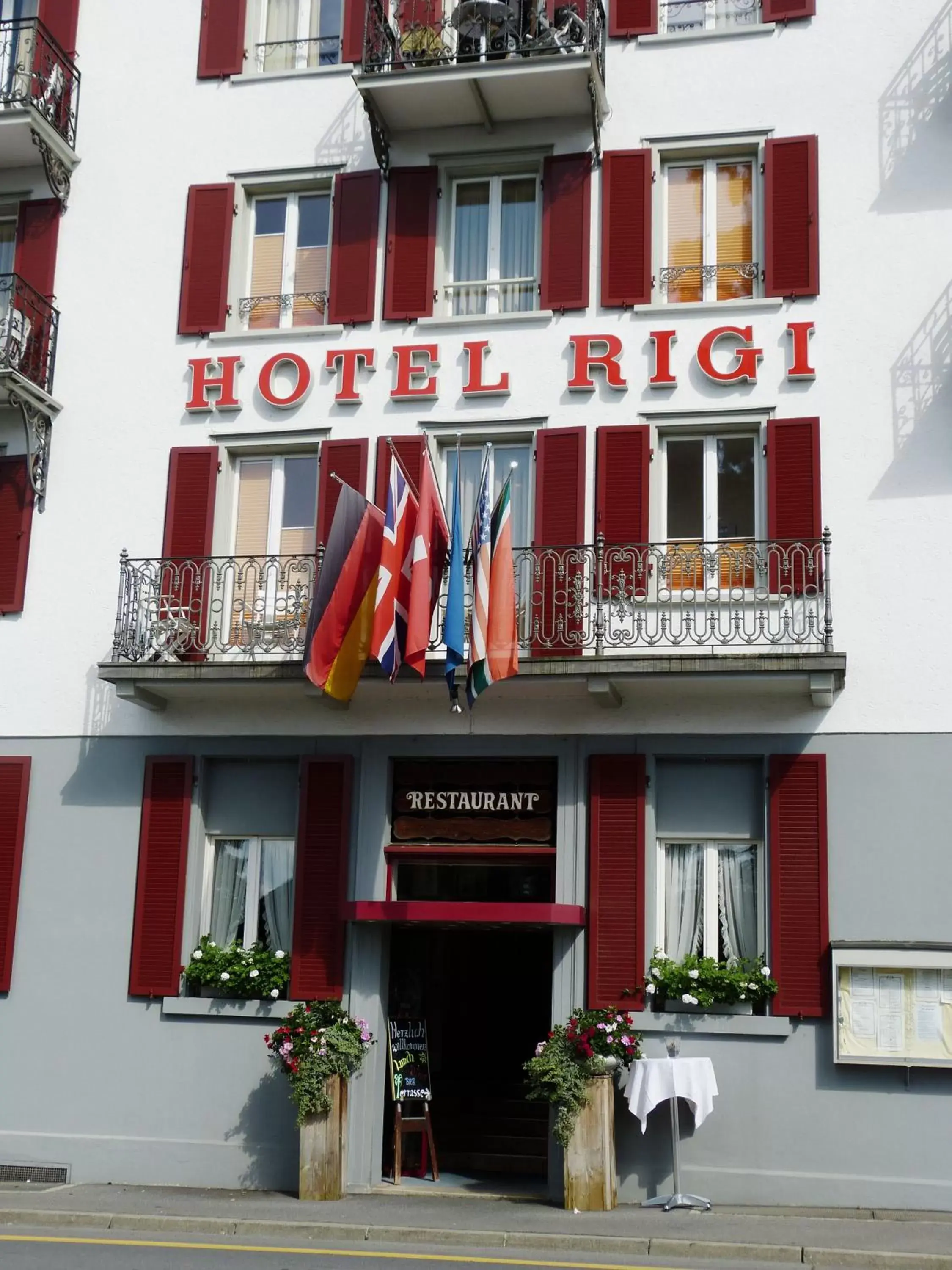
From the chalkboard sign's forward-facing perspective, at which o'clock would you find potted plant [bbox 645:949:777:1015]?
The potted plant is roughly at 10 o'clock from the chalkboard sign.

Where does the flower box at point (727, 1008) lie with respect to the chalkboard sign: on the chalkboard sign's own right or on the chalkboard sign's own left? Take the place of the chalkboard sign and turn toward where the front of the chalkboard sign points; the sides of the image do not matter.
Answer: on the chalkboard sign's own left

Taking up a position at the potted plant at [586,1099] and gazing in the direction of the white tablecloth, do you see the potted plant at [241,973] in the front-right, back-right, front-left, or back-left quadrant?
back-left

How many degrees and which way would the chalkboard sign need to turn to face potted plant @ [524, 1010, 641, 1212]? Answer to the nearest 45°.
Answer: approximately 45° to its left

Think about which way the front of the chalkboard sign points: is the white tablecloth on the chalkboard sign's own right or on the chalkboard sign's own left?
on the chalkboard sign's own left

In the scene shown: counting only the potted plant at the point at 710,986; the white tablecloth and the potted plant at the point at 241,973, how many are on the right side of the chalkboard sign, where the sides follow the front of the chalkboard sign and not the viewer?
1

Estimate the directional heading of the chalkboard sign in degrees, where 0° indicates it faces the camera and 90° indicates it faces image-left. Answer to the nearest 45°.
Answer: approximately 0°

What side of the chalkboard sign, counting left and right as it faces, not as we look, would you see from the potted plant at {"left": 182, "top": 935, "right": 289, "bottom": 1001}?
right
